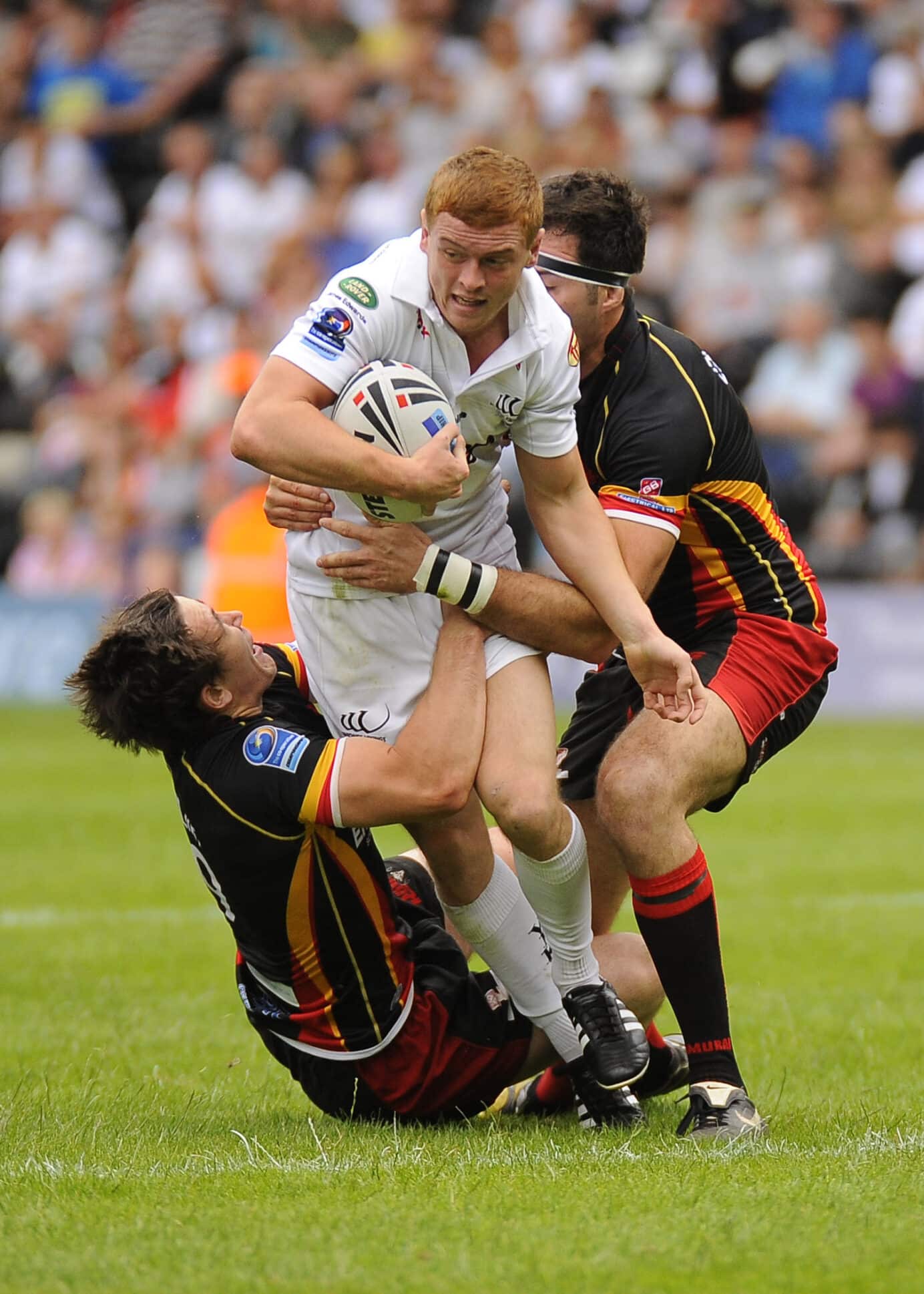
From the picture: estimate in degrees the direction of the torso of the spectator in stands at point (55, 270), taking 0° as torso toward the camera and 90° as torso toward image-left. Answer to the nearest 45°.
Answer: approximately 0°

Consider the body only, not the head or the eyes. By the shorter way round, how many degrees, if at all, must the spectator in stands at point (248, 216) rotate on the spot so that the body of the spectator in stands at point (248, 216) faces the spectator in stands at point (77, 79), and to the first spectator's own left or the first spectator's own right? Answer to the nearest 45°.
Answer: approximately 135° to the first spectator's own right

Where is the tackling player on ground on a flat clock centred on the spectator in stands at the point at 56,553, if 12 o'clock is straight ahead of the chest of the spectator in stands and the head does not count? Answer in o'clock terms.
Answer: The tackling player on ground is roughly at 12 o'clock from the spectator in stands.

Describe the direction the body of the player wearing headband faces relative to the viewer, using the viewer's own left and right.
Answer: facing to the left of the viewer

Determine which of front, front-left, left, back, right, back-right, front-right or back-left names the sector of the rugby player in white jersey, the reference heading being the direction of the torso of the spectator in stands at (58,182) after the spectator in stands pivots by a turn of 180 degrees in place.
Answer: back

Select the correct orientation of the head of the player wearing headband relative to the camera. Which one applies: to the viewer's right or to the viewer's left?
to the viewer's left

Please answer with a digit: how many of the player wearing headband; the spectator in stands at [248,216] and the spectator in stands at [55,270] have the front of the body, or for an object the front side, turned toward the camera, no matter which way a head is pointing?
2
